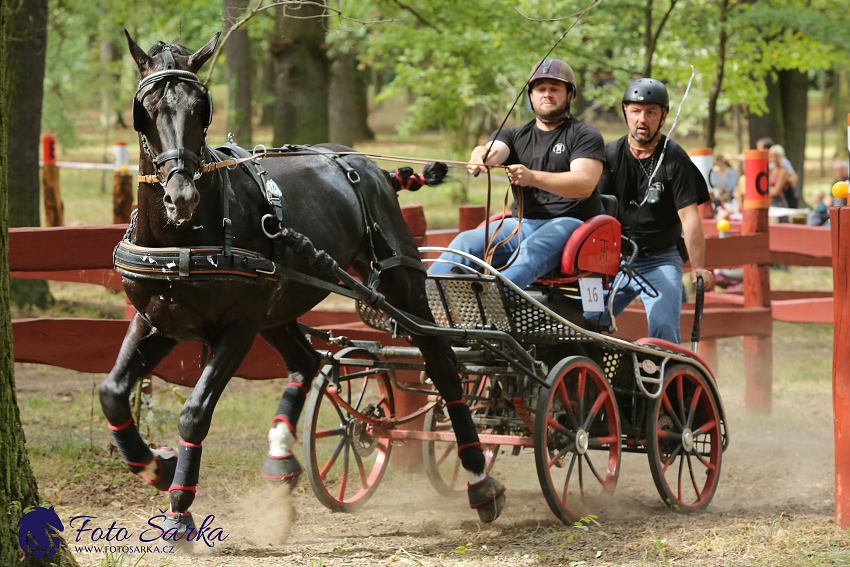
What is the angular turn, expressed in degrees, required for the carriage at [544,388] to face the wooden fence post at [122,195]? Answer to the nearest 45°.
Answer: approximately 90° to its right

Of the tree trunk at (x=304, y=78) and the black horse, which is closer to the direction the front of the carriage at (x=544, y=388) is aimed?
the black horse

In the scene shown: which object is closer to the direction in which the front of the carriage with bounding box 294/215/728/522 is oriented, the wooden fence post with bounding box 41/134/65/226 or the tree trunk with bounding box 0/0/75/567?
the tree trunk

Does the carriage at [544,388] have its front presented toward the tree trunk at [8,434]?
yes

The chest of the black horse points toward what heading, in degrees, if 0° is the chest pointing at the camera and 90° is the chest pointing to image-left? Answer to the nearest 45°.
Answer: approximately 45°

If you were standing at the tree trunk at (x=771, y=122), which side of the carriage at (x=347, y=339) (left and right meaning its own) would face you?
back

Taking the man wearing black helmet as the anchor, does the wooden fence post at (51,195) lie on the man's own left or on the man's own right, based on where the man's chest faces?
on the man's own right

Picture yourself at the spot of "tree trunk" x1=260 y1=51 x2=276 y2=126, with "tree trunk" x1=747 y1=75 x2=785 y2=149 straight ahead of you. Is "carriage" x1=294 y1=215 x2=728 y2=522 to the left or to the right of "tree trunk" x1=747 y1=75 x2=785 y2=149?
right

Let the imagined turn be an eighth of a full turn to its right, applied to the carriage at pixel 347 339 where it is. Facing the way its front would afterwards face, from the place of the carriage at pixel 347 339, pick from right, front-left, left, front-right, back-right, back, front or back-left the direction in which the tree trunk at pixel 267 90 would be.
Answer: right

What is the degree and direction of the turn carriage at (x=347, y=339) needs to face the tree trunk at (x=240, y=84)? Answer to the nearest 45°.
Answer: approximately 135° to its right

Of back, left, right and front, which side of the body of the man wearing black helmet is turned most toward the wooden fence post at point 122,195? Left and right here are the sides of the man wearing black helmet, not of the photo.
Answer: right
